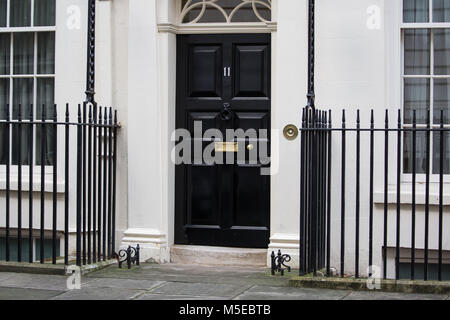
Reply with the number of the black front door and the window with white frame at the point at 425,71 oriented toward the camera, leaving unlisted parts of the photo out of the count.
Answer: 2

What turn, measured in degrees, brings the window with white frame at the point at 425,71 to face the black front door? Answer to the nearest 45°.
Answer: approximately 90° to its right

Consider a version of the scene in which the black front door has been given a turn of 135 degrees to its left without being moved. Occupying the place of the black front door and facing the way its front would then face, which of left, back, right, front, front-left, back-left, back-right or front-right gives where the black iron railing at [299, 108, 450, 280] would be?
right

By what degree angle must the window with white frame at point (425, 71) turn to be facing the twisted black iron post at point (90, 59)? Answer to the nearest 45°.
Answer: approximately 90° to its right

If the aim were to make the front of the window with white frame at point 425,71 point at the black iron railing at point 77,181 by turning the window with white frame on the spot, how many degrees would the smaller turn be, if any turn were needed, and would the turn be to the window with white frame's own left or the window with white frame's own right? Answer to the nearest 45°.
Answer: approximately 90° to the window with white frame's own right

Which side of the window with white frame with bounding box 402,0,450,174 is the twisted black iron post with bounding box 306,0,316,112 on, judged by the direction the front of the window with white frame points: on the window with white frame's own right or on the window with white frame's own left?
on the window with white frame's own right

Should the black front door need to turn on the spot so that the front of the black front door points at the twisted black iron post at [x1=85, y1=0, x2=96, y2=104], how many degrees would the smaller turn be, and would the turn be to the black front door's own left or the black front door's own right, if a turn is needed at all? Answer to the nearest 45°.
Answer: approximately 90° to the black front door's own right

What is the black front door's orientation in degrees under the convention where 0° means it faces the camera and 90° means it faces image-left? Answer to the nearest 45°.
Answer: approximately 0°

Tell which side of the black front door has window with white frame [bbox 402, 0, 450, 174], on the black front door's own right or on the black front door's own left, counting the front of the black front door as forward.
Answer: on the black front door's own left
